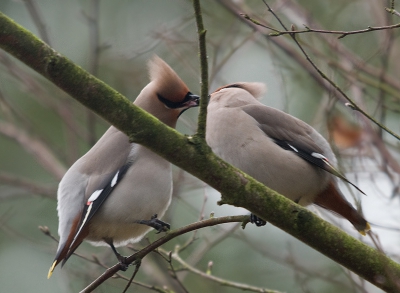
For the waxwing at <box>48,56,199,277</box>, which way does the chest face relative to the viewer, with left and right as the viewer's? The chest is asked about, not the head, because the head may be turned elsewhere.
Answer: facing to the right of the viewer

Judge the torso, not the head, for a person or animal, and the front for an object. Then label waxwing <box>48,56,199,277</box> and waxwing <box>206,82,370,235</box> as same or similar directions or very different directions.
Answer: very different directions

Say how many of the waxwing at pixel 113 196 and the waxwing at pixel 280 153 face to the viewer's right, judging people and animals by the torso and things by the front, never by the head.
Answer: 1

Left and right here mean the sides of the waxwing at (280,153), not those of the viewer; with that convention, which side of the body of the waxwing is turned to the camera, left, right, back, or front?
left
